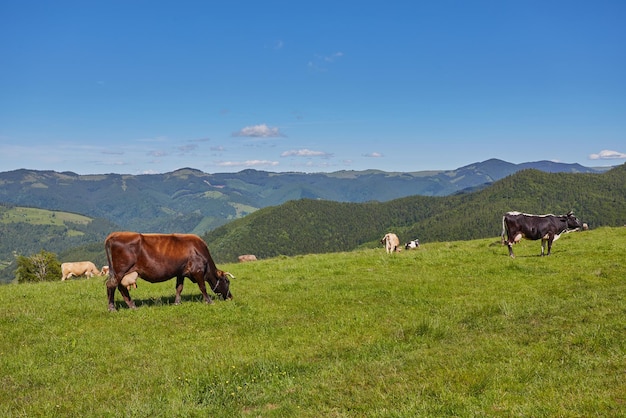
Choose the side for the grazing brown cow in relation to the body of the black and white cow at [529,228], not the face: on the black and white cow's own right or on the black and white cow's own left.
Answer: on the black and white cow's own right

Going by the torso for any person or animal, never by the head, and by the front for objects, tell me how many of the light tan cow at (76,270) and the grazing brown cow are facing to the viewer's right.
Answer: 2

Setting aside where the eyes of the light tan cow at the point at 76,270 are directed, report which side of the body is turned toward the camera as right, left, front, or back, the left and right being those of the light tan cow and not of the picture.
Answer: right

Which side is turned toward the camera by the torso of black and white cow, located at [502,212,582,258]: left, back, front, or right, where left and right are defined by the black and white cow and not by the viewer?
right

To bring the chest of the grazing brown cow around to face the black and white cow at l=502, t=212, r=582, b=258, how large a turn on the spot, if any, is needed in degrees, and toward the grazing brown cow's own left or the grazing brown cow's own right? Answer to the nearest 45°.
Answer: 0° — it already faces it

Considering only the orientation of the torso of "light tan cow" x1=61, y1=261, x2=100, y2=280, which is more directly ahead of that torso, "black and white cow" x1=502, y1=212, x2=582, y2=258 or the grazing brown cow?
the black and white cow

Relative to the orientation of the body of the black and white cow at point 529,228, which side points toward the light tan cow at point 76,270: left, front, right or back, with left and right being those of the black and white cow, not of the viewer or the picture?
back

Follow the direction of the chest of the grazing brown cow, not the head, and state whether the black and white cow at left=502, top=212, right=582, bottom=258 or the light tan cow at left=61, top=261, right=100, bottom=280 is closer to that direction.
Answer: the black and white cow

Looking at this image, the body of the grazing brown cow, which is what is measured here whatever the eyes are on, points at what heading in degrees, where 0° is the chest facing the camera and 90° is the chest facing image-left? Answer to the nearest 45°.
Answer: approximately 270°
